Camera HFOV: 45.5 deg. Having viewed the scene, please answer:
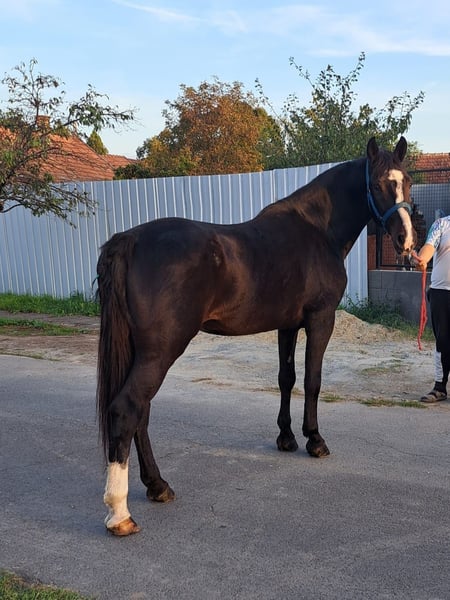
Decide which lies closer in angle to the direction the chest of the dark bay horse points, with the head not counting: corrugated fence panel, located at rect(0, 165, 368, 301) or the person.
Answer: the person

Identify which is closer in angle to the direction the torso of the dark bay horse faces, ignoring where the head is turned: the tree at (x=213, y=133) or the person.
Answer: the person

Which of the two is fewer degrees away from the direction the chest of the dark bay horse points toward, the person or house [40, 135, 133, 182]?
the person

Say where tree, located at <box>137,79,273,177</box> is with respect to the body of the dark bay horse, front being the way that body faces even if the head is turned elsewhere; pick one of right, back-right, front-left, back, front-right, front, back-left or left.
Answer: front-left

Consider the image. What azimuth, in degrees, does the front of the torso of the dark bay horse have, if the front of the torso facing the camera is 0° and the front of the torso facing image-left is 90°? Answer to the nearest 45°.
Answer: approximately 225°

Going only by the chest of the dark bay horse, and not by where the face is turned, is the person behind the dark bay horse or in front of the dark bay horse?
in front

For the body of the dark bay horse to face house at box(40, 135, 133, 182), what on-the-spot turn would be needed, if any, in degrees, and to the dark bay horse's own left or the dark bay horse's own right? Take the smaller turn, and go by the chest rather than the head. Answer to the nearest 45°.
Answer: approximately 45° to the dark bay horse's own left

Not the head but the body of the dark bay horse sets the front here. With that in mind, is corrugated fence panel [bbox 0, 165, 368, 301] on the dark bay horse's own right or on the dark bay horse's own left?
on the dark bay horse's own left
